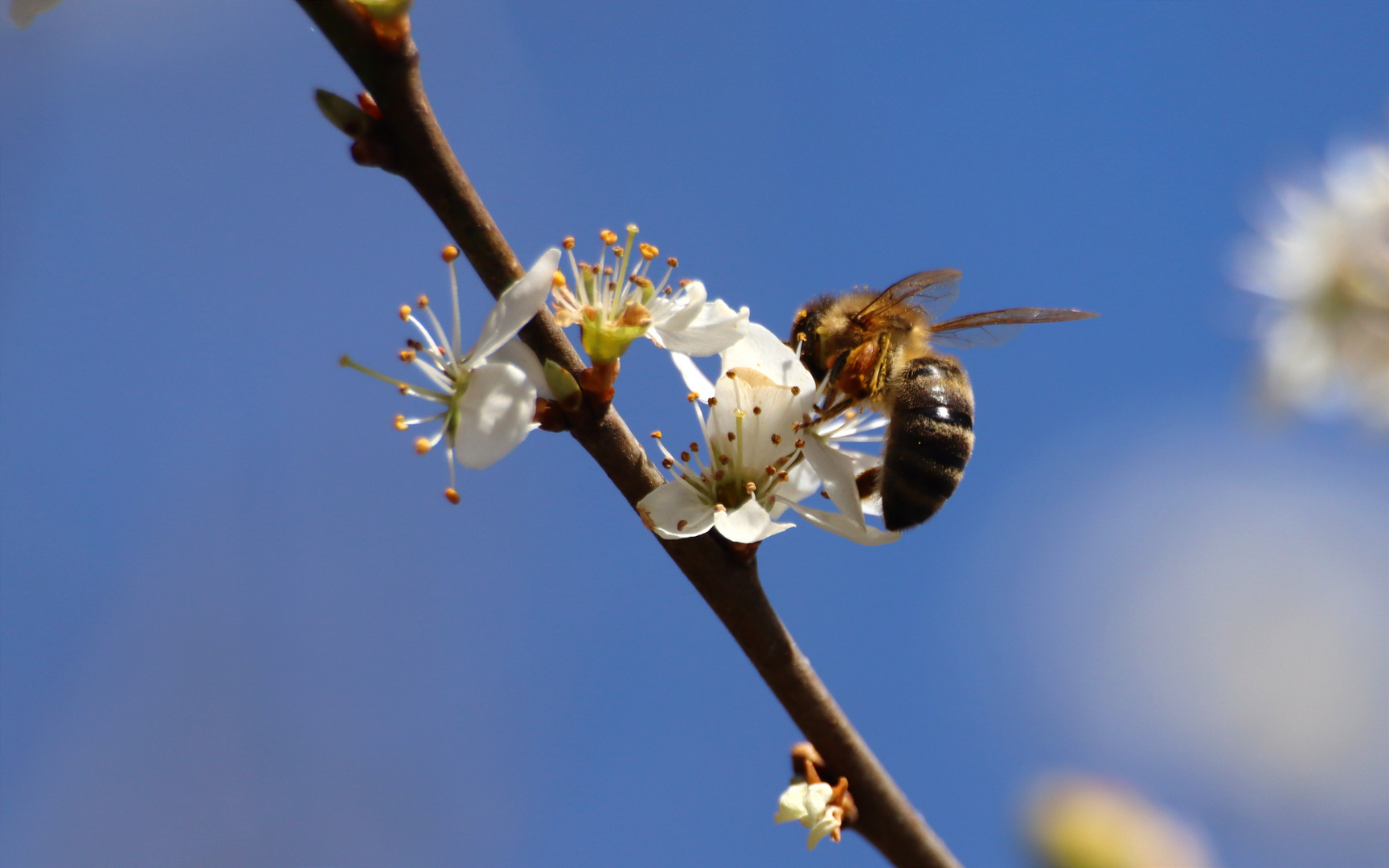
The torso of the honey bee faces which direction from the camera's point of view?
to the viewer's left

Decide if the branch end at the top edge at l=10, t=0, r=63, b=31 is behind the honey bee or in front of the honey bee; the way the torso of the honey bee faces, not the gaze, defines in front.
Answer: in front
